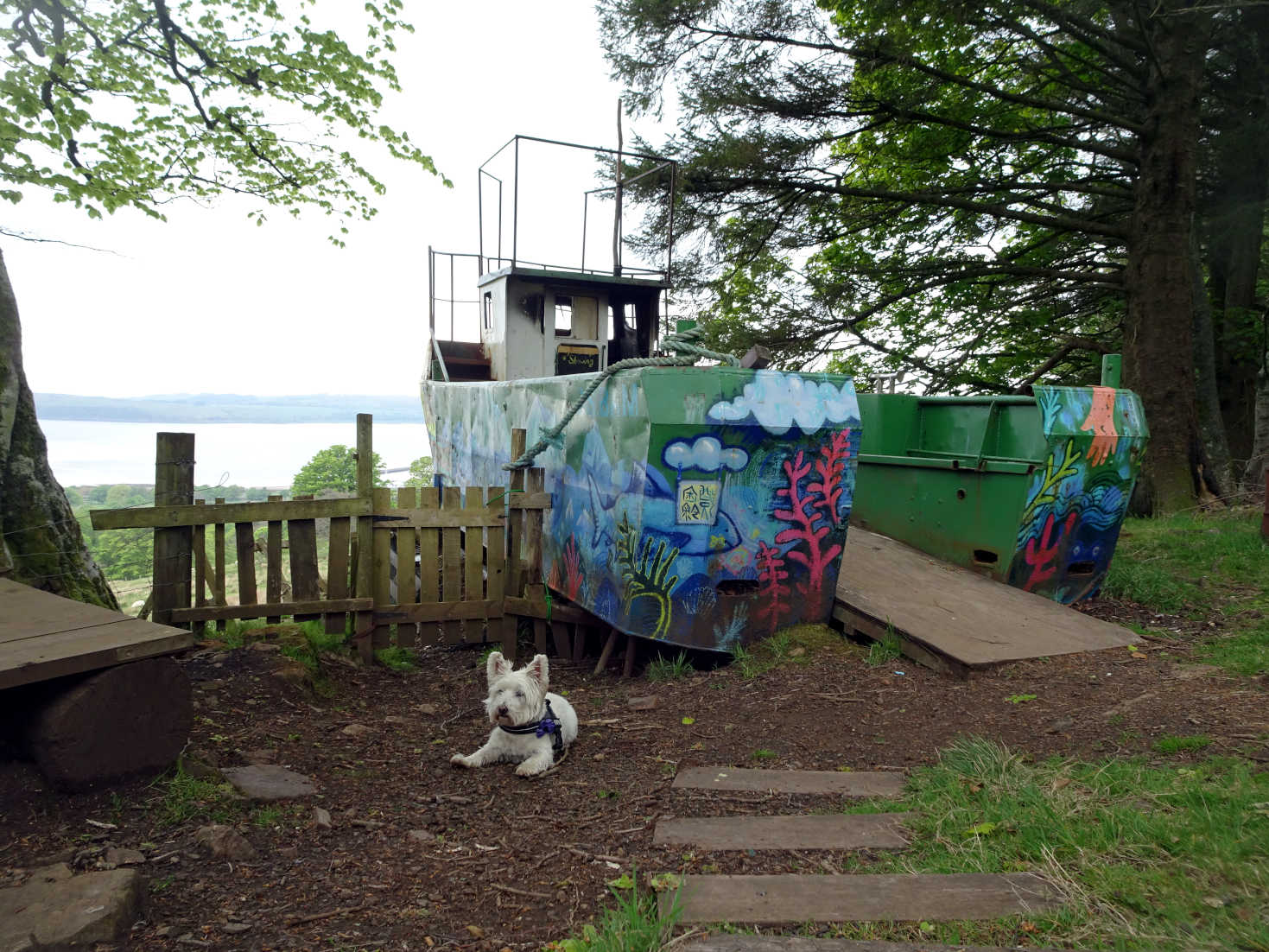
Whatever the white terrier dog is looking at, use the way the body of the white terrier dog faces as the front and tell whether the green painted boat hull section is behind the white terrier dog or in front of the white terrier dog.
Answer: behind

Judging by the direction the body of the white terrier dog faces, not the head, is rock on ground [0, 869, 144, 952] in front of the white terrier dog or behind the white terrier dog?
in front

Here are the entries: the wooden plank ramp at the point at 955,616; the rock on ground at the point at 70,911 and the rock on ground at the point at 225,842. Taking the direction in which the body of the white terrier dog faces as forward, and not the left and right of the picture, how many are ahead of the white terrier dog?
2

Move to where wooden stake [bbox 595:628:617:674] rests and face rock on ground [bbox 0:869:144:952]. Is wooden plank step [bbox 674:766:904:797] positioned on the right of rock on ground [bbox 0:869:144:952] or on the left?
left

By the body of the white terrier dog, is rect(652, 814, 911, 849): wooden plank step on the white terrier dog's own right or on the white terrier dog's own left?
on the white terrier dog's own left

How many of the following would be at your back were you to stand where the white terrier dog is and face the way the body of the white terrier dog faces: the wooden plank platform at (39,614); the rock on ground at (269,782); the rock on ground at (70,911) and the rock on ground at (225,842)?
0

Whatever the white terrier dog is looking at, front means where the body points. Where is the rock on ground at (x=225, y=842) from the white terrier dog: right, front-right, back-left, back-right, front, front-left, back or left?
front

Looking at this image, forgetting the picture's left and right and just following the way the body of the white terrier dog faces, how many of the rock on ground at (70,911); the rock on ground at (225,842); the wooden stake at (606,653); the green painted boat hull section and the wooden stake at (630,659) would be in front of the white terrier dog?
2

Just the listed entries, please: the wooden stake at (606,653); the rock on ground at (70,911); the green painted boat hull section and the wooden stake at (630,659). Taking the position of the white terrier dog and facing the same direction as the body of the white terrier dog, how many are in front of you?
1

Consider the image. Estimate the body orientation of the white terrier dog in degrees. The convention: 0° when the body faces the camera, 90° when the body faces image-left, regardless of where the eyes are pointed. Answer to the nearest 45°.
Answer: approximately 45°

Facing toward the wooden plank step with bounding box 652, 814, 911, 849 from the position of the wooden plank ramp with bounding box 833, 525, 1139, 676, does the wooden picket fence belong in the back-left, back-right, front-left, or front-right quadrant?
front-right

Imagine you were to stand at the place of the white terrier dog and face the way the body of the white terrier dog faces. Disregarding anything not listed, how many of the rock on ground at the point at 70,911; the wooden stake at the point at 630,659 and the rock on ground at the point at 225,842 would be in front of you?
2

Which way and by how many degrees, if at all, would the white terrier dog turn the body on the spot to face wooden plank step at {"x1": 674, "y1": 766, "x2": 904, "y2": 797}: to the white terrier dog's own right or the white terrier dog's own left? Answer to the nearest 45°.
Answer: approximately 90° to the white terrier dog's own left

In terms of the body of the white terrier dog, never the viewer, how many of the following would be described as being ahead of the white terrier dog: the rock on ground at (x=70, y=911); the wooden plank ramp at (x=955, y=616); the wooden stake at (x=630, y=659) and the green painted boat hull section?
1

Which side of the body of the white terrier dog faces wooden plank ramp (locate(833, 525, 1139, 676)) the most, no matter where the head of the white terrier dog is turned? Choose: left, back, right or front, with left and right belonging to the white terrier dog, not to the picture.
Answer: back

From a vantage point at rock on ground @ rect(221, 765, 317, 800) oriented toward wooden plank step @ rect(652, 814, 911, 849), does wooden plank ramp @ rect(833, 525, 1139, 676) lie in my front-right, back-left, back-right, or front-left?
front-left

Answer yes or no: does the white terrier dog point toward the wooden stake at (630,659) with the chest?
no
